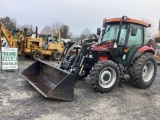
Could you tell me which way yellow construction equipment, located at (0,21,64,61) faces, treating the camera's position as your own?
facing to the right of the viewer

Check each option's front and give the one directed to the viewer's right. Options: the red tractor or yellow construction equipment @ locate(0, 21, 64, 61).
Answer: the yellow construction equipment

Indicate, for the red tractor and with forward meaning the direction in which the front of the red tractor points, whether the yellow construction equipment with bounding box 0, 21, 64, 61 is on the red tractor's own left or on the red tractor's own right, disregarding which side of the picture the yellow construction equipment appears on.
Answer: on the red tractor's own right

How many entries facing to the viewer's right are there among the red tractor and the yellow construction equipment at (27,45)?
1

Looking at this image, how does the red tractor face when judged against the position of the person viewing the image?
facing the viewer and to the left of the viewer
